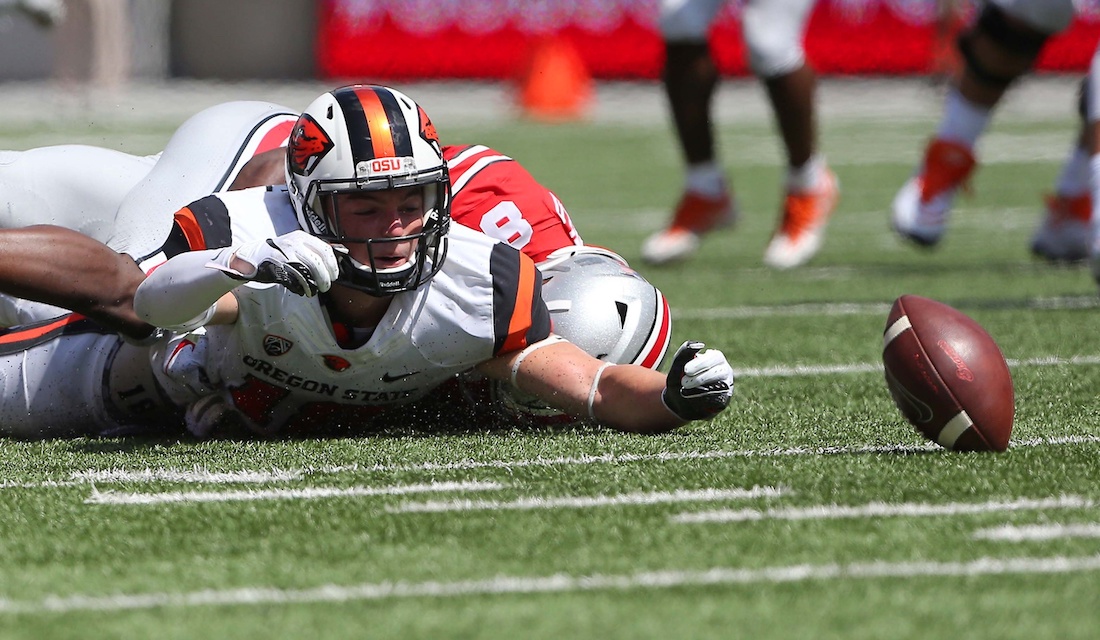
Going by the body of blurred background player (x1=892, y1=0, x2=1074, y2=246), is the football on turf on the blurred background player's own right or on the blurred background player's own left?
on the blurred background player's own left

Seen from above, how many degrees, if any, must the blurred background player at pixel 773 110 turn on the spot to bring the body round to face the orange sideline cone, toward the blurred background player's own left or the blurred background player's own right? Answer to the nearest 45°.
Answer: approximately 135° to the blurred background player's own right

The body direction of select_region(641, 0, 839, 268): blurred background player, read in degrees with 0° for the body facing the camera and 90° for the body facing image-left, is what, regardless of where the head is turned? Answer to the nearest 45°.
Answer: approximately 45°

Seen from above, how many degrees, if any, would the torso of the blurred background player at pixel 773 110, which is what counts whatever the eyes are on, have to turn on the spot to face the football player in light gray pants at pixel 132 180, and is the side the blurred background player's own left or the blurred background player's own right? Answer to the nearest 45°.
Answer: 0° — they already face them

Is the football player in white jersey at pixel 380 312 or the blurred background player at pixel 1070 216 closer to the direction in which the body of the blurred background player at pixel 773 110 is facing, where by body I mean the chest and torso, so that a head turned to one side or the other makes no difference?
the football player in white jersey

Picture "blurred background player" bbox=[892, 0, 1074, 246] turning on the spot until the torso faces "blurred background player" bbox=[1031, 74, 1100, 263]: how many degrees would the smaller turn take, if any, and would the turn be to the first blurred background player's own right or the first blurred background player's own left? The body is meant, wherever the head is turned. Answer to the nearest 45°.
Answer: approximately 135° to the first blurred background player's own left

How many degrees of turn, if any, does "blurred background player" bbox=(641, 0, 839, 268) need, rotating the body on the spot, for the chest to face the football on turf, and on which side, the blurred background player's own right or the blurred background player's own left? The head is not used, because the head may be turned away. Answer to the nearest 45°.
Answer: approximately 45° to the blurred background player's own left

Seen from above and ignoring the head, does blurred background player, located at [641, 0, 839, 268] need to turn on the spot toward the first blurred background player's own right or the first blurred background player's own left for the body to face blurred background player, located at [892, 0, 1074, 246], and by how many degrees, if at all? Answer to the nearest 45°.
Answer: approximately 90° to the first blurred background player's own left

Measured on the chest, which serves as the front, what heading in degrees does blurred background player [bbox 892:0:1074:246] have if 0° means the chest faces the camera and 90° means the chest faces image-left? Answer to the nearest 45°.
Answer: approximately 45°

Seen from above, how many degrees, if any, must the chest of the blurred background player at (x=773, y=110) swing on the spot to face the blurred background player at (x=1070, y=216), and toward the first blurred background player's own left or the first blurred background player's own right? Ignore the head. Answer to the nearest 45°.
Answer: approximately 135° to the first blurred background player's own left
